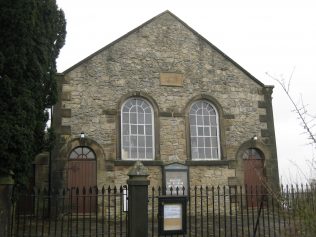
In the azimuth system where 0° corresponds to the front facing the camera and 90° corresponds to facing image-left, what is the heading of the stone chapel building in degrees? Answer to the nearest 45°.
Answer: approximately 0°

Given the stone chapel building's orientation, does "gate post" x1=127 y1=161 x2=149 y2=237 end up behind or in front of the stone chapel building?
in front

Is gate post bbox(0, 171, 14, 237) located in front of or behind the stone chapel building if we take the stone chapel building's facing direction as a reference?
in front

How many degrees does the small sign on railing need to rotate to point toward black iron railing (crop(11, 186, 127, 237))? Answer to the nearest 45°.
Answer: approximately 135° to its right

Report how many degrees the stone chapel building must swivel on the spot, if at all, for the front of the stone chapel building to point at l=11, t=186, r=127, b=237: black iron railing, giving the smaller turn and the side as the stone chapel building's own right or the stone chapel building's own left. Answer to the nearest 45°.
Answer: approximately 45° to the stone chapel building's own right

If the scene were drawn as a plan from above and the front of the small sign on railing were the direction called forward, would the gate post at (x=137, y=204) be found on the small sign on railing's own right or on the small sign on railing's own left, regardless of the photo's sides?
on the small sign on railing's own right
